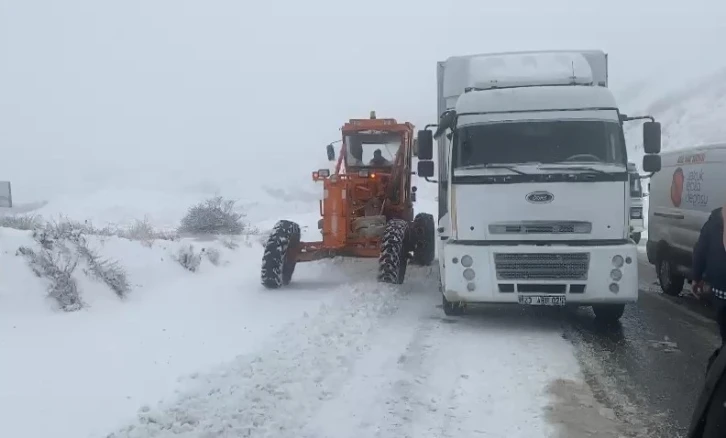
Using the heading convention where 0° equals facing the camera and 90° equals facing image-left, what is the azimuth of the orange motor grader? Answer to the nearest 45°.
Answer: approximately 0°

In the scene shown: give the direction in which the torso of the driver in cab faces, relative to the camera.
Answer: toward the camera

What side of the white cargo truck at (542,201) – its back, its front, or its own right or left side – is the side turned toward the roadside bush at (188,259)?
right

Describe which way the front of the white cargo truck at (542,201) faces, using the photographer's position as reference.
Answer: facing the viewer

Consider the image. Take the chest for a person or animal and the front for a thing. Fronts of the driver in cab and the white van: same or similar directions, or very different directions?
same or similar directions

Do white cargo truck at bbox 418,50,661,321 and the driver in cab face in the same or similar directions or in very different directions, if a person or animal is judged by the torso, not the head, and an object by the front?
same or similar directions

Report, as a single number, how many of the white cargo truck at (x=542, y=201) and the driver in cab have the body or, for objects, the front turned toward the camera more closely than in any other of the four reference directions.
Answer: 2

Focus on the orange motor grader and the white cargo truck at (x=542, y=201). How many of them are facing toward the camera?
2

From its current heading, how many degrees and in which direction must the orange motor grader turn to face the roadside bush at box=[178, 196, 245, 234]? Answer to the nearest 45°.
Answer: approximately 135° to its right

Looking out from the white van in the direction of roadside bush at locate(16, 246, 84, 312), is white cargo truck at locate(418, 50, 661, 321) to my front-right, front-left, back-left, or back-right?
front-left
